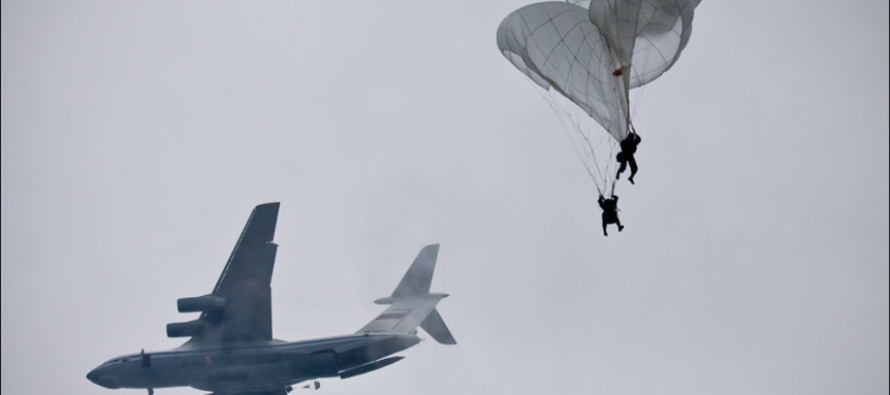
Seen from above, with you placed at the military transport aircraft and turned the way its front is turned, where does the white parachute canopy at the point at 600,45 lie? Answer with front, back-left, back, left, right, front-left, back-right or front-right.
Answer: back-left

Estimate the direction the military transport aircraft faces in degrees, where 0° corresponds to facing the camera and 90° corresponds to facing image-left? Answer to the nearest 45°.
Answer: approximately 90°
